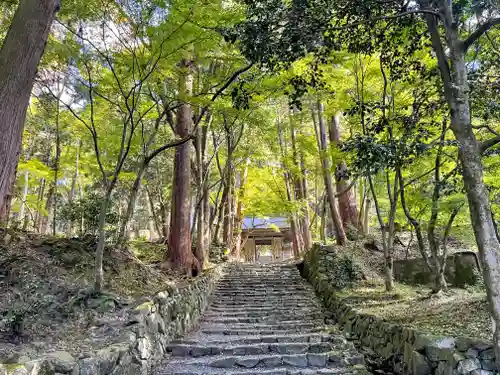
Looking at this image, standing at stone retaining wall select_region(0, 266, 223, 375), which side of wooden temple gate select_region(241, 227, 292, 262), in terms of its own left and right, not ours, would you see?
front

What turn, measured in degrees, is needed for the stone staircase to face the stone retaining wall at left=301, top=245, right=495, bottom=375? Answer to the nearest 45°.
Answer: approximately 45° to its left

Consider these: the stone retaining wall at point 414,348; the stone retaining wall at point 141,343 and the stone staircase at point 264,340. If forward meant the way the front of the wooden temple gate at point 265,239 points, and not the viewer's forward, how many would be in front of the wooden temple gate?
3

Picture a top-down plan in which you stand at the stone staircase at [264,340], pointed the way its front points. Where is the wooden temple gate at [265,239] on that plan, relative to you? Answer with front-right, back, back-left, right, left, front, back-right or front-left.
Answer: back

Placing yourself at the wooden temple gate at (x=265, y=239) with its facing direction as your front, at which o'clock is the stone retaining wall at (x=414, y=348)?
The stone retaining wall is roughly at 12 o'clock from the wooden temple gate.

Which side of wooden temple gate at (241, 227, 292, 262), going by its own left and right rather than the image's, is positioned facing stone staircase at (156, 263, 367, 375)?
front

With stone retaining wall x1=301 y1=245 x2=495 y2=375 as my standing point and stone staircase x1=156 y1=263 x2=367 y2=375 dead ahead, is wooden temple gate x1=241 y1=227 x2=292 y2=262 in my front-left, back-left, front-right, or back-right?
front-right

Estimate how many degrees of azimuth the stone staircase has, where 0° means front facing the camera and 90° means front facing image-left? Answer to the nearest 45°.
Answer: approximately 0°

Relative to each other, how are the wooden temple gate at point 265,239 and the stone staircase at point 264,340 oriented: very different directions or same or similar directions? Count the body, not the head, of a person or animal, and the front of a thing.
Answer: same or similar directions

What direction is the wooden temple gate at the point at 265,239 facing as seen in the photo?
toward the camera

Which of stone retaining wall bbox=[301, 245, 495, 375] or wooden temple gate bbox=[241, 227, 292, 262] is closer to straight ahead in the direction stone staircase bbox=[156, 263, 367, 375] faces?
the stone retaining wall

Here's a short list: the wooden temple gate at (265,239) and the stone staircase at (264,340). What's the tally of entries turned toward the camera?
2
